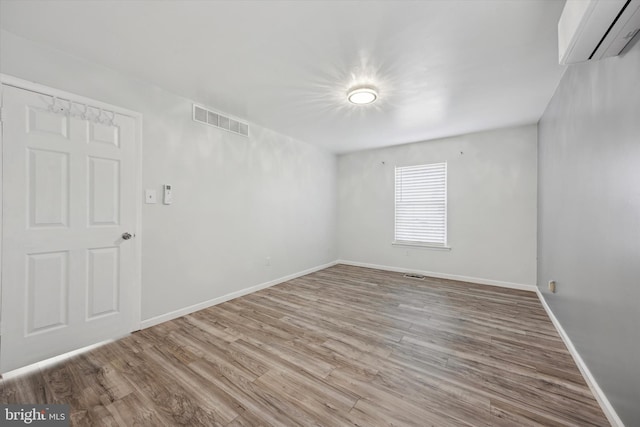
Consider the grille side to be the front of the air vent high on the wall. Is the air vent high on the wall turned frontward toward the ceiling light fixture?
yes

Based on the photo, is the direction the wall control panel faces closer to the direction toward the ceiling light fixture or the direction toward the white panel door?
the ceiling light fixture

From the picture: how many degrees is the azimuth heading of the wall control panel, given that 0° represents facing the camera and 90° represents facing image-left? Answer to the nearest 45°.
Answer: approximately 315°

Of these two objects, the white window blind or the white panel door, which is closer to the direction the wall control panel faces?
the white window blind

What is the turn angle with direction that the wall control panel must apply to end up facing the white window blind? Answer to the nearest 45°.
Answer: approximately 45° to its left
